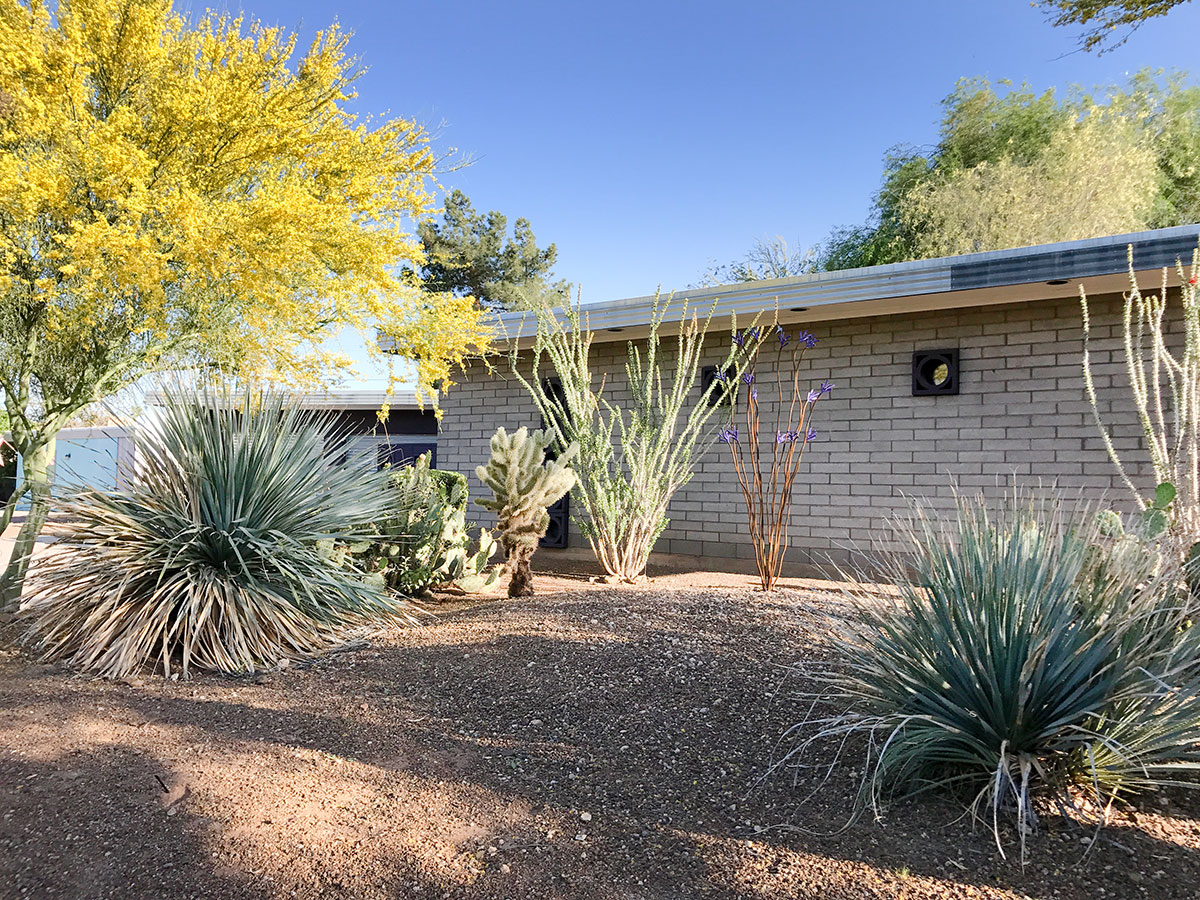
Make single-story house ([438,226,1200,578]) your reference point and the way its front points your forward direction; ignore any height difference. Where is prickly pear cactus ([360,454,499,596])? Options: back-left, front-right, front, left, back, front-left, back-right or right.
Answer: front

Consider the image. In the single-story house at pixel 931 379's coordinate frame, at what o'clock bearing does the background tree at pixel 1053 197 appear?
The background tree is roughly at 5 o'clock from the single-story house.

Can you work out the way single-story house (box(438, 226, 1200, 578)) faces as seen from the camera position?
facing the viewer and to the left of the viewer

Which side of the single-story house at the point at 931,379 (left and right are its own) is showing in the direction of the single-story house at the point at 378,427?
right

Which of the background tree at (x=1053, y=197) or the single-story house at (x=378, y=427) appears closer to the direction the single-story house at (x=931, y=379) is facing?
the single-story house

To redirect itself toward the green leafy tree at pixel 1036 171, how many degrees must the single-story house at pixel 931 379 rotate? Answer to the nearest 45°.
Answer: approximately 135° to its right

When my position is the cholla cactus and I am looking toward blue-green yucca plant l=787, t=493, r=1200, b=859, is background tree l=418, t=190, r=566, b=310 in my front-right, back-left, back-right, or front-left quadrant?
back-left

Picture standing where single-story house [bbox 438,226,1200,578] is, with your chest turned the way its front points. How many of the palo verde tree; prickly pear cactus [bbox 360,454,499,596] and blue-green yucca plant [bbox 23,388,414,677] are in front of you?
3

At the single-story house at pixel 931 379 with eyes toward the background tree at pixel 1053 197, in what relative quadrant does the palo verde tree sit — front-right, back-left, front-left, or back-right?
back-left

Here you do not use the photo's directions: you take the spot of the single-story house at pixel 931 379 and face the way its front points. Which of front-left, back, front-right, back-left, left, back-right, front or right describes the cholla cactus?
front
